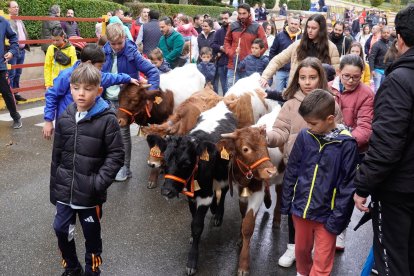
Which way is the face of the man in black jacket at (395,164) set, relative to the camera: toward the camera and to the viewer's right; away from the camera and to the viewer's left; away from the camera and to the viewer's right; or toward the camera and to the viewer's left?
away from the camera and to the viewer's left

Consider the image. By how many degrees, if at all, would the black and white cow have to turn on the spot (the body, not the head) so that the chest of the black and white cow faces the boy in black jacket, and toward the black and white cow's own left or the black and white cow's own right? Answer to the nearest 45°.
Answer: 0° — it already faces them

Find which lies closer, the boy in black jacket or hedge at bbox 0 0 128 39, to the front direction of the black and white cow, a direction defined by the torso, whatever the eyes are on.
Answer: the boy in black jacket

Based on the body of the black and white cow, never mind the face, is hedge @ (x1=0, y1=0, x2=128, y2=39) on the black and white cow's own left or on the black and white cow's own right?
on the black and white cow's own right

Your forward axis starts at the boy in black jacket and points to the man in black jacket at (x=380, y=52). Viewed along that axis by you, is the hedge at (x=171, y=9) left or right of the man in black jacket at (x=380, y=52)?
left

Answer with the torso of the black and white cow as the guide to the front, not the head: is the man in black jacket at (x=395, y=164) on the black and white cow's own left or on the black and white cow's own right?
on the black and white cow's own left

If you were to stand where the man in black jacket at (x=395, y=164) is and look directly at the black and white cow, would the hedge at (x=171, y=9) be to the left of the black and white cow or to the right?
right

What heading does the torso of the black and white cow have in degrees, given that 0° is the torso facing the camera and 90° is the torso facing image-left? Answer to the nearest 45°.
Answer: approximately 45°

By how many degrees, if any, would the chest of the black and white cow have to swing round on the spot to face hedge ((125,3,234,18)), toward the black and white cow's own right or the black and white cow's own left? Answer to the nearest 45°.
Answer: approximately 135° to the black and white cow's own right
